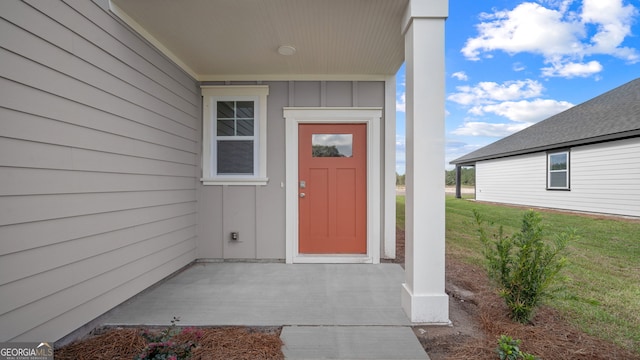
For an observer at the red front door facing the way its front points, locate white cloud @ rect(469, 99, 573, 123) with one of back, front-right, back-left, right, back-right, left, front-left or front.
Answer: back-left

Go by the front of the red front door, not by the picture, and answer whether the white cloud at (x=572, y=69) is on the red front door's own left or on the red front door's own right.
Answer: on the red front door's own left

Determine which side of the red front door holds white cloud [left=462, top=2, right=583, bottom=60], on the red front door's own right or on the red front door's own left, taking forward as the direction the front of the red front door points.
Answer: on the red front door's own left

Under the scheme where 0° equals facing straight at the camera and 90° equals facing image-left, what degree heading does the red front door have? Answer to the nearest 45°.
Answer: approximately 0°

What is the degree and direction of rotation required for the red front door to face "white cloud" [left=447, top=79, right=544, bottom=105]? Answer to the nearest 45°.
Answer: approximately 135° to its left

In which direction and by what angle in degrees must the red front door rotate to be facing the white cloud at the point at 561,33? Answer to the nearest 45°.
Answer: approximately 135° to its left

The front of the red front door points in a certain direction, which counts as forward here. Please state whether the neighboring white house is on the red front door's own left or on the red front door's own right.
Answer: on the red front door's own left

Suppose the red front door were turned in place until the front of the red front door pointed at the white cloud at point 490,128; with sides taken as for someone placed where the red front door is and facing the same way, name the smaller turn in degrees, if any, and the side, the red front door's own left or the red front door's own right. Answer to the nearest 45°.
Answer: approximately 135° to the red front door's own left
